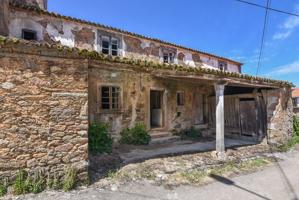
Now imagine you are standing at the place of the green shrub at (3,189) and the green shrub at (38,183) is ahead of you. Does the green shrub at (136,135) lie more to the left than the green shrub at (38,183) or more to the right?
left

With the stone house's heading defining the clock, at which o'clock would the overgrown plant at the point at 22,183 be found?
The overgrown plant is roughly at 2 o'clock from the stone house.

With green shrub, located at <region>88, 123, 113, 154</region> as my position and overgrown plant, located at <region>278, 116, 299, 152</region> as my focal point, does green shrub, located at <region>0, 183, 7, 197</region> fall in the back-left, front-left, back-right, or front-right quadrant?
back-right

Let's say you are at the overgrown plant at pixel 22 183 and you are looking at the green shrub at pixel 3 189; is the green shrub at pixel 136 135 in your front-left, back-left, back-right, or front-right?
back-right

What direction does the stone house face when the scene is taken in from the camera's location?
facing the viewer and to the right of the viewer

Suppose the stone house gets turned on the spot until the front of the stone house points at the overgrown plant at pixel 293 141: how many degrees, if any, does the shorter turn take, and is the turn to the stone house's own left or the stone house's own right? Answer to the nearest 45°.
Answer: approximately 45° to the stone house's own left

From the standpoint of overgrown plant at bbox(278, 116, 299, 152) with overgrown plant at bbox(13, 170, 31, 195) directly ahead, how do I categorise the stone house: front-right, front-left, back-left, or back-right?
front-right

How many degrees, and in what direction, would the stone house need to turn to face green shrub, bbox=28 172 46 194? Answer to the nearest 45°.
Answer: approximately 45° to its right

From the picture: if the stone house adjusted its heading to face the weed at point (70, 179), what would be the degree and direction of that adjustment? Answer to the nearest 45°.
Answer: approximately 45° to its right

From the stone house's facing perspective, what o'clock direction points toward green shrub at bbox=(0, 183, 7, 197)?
The green shrub is roughly at 2 o'clock from the stone house.
